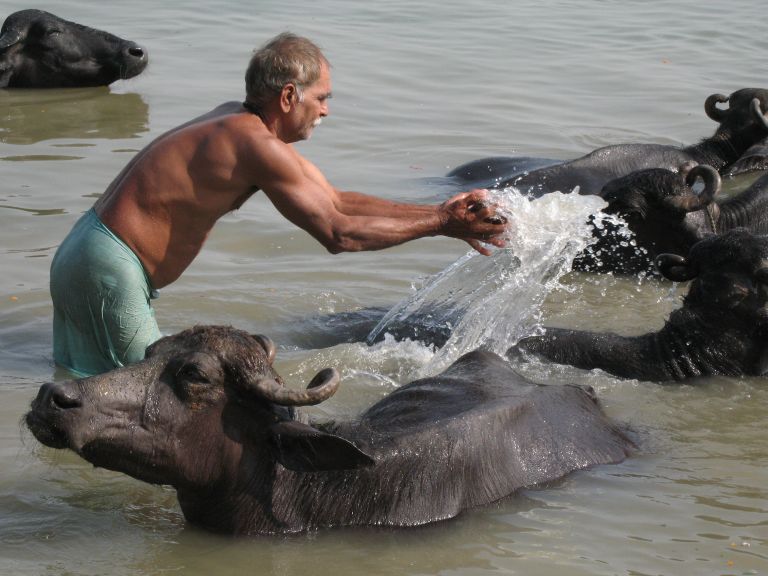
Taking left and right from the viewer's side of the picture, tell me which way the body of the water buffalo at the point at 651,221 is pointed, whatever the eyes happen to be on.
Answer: facing to the left of the viewer

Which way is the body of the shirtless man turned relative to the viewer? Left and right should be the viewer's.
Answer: facing to the right of the viewer

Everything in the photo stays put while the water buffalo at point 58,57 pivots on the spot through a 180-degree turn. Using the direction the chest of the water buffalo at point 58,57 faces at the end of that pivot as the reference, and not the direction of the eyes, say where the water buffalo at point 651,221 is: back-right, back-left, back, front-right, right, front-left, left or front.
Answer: back-left

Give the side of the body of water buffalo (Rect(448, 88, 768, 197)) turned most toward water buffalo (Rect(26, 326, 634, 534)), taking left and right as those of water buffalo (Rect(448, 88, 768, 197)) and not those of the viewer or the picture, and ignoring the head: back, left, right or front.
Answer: right

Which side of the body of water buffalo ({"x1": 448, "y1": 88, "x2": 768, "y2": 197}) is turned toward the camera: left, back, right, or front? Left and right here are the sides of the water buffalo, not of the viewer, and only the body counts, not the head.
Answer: right

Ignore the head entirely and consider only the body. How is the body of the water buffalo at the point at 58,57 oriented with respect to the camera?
to the viewer's right

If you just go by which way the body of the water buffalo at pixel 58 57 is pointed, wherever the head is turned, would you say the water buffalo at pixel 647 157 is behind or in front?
in front

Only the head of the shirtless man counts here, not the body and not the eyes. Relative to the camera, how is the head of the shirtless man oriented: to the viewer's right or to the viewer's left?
to the viewer's right

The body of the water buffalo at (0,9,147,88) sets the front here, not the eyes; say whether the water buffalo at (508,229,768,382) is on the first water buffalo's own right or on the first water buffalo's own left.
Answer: on the first water buffalo's own right

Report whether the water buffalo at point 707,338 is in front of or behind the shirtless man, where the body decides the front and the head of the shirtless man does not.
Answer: in front
